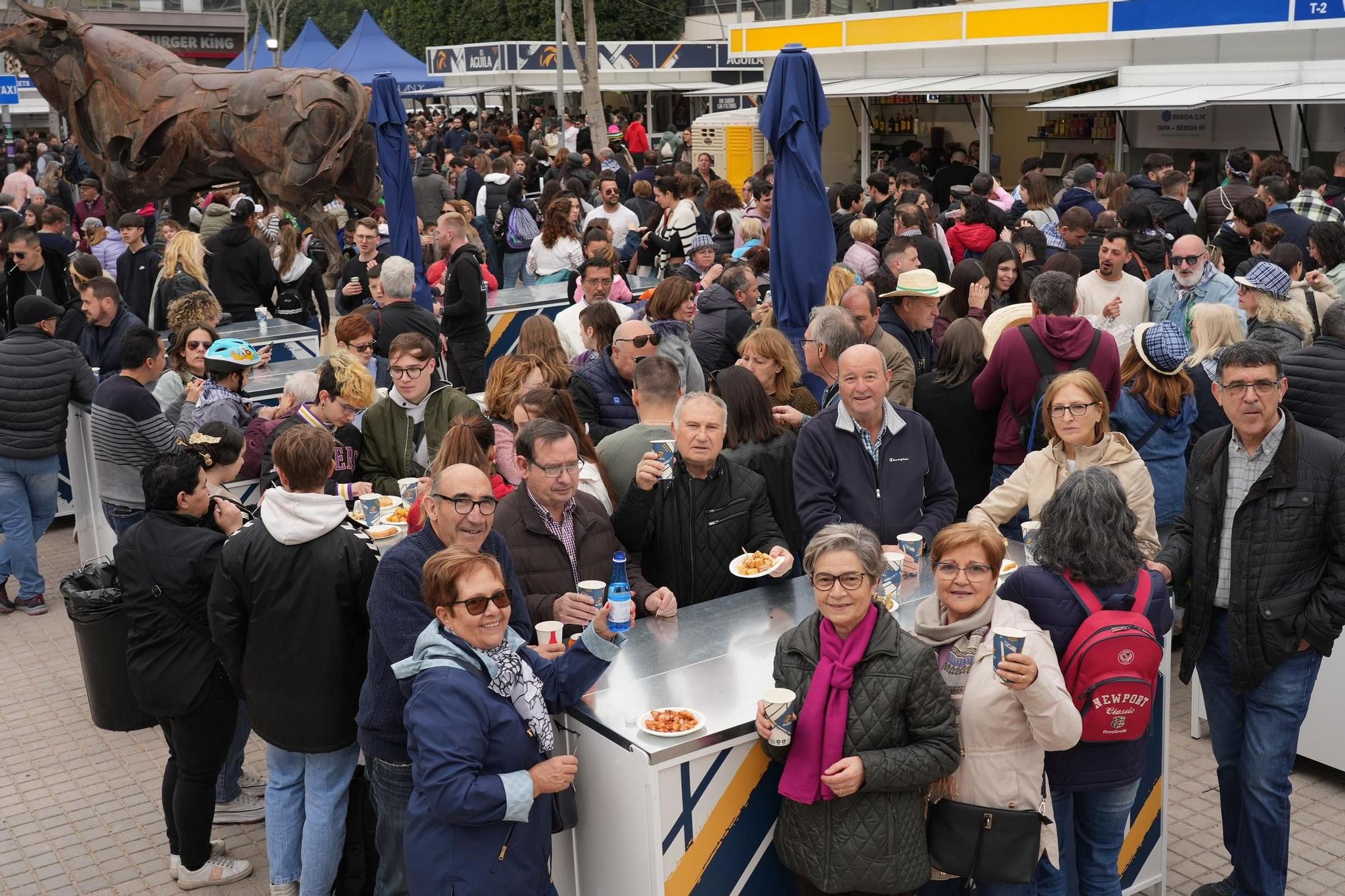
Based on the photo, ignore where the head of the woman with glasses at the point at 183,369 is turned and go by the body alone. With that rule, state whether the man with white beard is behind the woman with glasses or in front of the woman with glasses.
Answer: in front

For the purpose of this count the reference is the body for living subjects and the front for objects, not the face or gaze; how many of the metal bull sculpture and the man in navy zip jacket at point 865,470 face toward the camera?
1

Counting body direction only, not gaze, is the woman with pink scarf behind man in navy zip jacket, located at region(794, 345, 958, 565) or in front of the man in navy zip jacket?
in front

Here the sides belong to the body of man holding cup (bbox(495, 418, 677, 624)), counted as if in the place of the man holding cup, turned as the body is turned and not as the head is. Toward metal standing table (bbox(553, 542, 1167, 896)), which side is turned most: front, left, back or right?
front

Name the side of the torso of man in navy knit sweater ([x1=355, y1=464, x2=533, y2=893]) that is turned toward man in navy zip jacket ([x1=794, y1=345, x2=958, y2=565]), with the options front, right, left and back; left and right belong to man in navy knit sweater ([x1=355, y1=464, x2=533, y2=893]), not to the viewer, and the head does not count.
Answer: left

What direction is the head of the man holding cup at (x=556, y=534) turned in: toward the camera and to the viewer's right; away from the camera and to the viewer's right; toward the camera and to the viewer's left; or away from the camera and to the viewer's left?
toward the camera and to the viewer's right

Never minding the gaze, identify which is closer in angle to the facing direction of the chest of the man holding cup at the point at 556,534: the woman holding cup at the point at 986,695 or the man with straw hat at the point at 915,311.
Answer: the woman holding cup

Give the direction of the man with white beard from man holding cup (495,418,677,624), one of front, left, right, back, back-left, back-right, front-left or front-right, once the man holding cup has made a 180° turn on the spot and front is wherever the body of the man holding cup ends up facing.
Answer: right

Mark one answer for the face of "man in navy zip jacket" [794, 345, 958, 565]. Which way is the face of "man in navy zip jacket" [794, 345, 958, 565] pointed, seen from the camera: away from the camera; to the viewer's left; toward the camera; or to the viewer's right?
toward the camera

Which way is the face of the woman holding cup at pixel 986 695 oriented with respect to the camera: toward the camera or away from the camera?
toward the camera

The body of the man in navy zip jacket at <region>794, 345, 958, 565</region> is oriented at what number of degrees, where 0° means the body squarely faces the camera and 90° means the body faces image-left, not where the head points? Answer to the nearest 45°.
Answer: approximately 0°

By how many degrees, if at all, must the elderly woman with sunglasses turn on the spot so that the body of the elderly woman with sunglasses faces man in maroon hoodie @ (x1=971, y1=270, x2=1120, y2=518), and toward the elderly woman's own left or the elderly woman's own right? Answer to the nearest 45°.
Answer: approximately 90° to the elderly woman's own left
